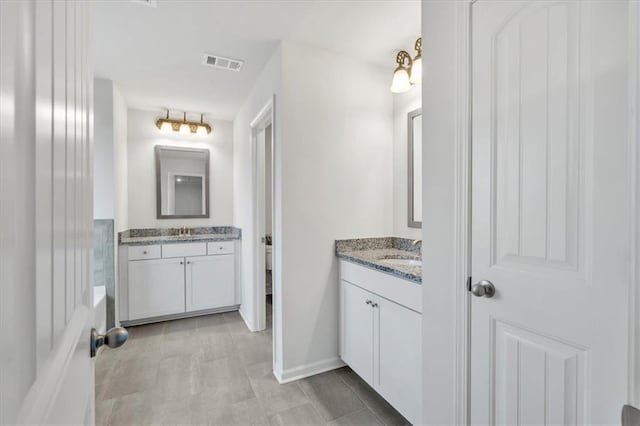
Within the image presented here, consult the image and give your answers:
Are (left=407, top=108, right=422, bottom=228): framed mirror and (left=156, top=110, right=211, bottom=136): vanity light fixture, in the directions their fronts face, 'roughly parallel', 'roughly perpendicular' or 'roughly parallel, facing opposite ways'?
roughly perpendicular

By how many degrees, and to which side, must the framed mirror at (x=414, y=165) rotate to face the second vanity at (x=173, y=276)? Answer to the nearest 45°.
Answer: approximately 45° to its right

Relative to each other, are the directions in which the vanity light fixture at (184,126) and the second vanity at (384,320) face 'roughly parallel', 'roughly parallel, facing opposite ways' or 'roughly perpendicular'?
roughly perpendicular

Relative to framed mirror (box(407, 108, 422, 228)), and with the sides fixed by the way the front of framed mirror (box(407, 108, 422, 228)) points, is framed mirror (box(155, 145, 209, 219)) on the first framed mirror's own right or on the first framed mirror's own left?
on the first framed mirror's own right

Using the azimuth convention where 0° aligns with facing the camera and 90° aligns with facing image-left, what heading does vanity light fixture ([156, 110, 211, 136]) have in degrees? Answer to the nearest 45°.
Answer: approximately 0°

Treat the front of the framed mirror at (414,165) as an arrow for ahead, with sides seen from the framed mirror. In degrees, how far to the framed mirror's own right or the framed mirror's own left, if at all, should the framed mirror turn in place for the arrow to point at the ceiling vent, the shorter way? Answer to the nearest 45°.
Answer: approximately 45° to the framed mirror's own right
